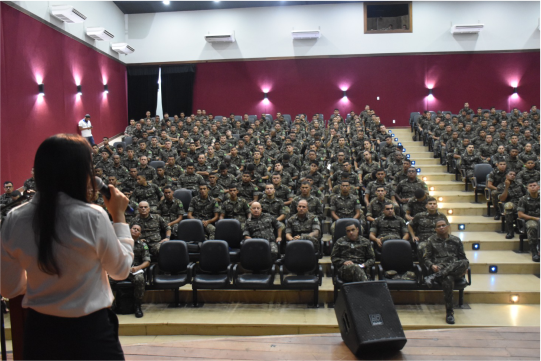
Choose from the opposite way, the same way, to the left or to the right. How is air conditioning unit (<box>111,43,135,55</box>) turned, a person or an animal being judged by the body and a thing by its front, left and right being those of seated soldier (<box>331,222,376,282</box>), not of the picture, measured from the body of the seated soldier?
to the left

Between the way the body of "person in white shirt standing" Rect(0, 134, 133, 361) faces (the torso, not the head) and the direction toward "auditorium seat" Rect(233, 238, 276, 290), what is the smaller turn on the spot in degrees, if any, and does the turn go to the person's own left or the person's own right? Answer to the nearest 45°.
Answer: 0° — they already face it

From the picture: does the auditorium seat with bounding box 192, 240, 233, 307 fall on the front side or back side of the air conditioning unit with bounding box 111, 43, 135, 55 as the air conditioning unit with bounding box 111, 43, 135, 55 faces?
on the front side

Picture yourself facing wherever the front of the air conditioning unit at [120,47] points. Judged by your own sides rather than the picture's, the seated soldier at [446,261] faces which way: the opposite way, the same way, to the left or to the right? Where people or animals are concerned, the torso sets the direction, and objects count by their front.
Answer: to the right

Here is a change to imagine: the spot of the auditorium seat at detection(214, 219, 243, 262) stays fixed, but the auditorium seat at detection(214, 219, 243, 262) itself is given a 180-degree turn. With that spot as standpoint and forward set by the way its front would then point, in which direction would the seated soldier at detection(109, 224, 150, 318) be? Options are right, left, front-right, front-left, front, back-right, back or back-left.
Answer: back-left

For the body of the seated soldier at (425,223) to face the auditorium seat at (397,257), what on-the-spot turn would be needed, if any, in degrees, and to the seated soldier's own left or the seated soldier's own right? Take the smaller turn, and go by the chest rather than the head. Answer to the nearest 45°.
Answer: approximately 45° to the seated soldier's own right

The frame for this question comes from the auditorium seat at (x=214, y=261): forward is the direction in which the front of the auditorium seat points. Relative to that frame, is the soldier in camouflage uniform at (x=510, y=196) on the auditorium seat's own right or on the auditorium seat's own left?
on the auditorium seat's own left

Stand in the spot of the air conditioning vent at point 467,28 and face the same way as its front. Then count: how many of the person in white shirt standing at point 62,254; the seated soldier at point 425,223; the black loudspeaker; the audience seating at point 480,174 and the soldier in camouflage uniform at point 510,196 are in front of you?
5

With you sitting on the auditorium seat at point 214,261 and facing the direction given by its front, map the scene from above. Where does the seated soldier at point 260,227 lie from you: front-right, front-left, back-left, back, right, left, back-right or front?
back-left

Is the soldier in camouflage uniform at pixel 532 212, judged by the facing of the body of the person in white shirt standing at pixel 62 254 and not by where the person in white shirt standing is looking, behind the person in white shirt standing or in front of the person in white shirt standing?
in front

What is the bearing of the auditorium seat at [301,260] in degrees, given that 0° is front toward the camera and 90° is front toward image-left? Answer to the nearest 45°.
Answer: approximately 0°

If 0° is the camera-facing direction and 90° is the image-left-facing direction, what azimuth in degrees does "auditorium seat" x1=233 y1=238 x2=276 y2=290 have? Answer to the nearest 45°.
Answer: approximately 0°

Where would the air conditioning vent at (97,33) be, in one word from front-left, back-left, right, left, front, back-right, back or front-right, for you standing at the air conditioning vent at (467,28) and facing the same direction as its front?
front-right
